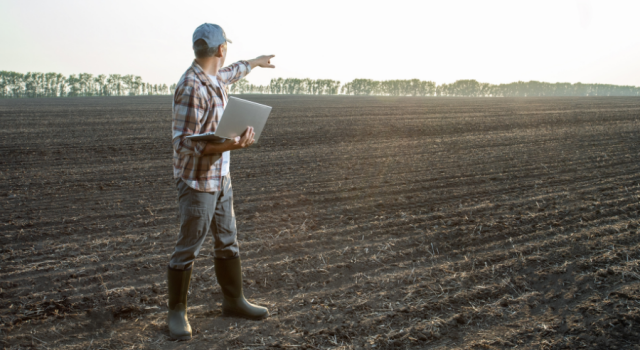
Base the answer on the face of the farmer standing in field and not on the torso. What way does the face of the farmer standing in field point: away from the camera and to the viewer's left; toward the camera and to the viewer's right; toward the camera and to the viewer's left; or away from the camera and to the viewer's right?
away from the camera and to the viewer's right

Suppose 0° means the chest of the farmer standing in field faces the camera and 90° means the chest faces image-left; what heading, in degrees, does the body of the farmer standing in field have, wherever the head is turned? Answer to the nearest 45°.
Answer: approximately 270°
